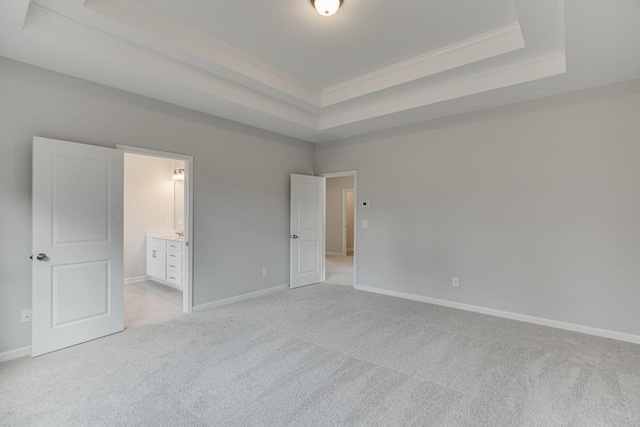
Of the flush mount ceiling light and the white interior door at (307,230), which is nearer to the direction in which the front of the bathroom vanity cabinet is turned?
the flush mount ceiling light

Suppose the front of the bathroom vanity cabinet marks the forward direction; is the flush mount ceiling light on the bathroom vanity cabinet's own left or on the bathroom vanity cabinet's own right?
on the bathroom vanity cabinet's own left

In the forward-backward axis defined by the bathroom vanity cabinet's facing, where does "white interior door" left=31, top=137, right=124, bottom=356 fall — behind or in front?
in front

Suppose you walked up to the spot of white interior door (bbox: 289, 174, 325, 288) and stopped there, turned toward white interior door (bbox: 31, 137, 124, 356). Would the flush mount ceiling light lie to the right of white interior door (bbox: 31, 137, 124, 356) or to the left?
left

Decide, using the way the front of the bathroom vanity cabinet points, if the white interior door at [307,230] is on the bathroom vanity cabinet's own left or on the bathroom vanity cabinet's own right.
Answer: on the bathroom vanity cabinet's own left
